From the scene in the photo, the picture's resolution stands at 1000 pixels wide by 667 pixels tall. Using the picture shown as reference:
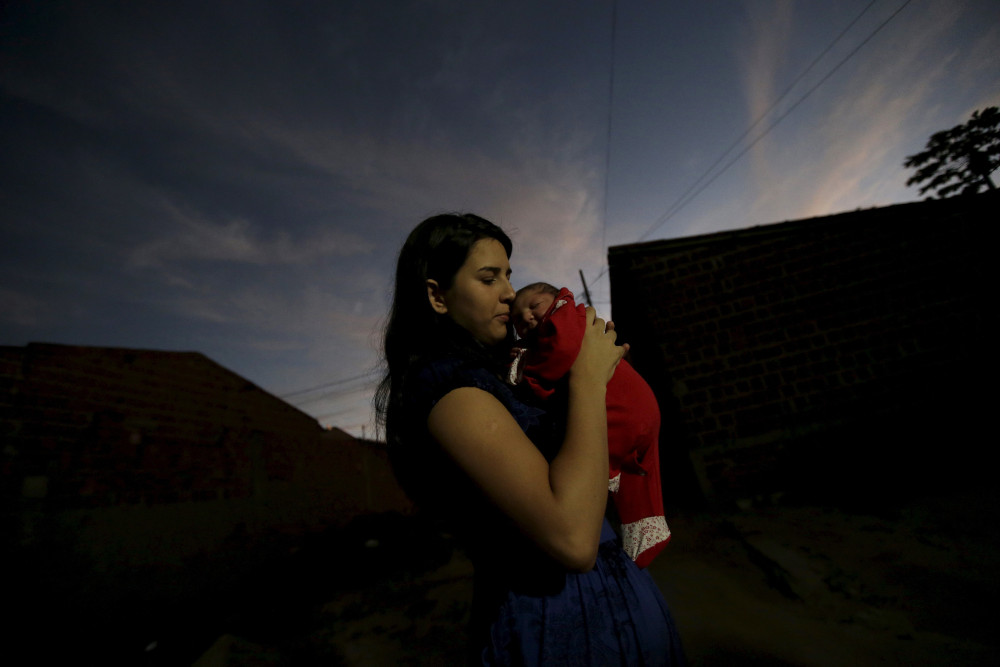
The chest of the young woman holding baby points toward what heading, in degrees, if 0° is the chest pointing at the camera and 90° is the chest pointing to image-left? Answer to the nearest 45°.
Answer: approximately 270°

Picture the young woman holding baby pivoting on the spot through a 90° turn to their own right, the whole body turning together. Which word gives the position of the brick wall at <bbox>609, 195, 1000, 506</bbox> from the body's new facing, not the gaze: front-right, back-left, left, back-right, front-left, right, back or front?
back-left

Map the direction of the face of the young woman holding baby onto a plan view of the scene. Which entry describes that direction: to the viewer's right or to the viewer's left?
to the viewer's right

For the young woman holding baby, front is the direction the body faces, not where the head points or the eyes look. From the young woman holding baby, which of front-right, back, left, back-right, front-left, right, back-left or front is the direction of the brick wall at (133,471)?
back-left
